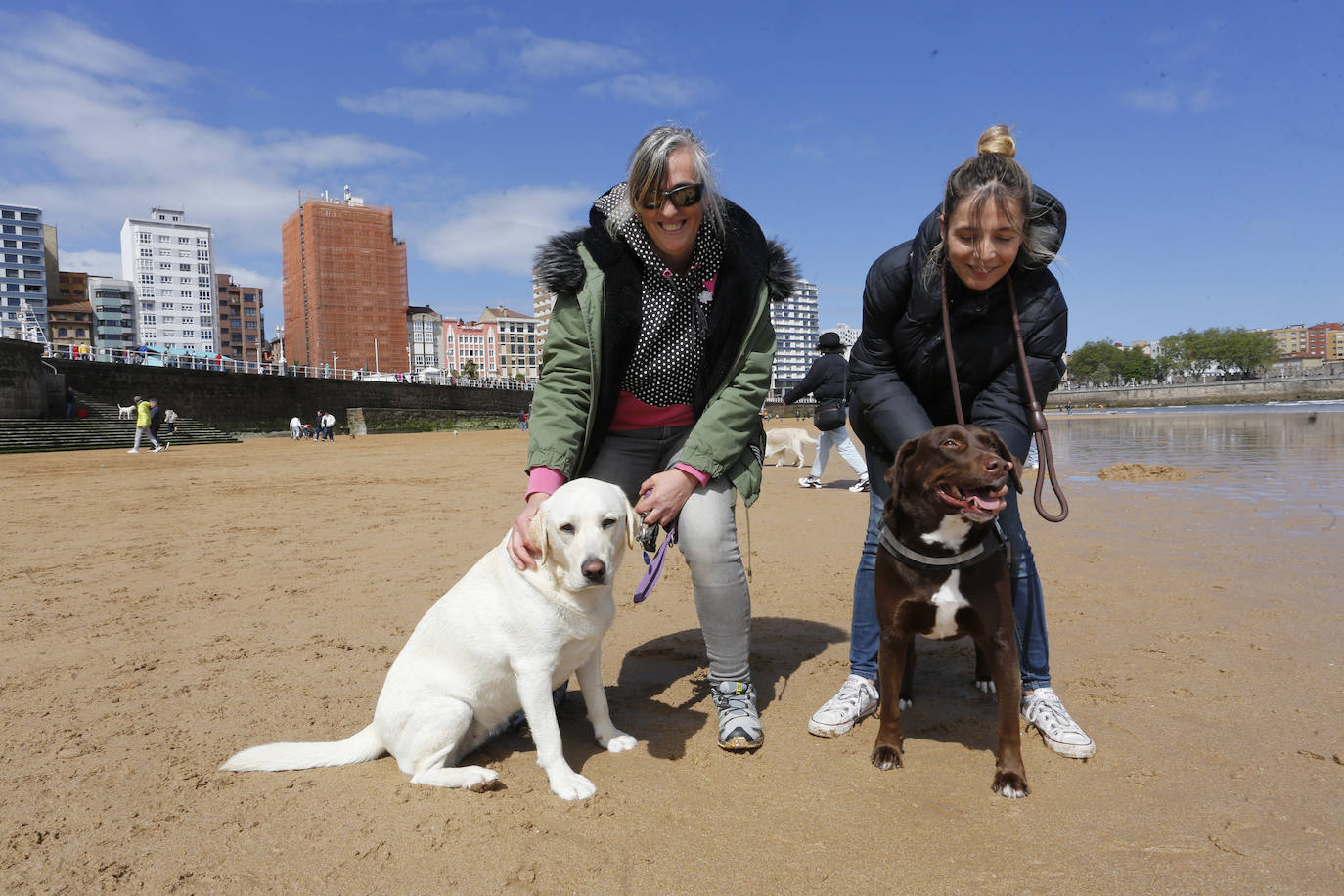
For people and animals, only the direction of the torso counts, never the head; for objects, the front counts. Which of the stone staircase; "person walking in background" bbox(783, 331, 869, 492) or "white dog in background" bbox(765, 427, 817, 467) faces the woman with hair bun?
the stone staircase

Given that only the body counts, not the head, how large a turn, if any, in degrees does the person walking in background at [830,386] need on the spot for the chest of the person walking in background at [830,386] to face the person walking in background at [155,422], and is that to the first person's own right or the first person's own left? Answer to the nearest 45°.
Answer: approximately 45° to the first person's own right

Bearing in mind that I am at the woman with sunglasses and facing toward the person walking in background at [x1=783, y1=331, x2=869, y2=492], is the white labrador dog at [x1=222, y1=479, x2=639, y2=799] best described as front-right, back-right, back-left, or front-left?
back-left

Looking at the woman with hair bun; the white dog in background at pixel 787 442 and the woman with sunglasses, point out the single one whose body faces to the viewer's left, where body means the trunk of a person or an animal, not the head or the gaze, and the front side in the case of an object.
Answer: the white dog in background

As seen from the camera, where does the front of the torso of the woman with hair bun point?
toward the camera

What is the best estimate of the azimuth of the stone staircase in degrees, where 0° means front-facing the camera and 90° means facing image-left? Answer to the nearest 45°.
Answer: approximately 0°

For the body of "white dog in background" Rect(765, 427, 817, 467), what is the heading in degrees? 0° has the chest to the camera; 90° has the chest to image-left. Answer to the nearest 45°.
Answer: approximately 90°

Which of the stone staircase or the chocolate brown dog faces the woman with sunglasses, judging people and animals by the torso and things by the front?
the stone staircase

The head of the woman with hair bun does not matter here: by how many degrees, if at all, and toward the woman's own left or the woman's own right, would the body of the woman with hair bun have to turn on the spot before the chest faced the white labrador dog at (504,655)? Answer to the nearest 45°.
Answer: approximately 45° to the woman's own right

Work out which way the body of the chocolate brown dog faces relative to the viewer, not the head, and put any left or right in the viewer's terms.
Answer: facing the viewer

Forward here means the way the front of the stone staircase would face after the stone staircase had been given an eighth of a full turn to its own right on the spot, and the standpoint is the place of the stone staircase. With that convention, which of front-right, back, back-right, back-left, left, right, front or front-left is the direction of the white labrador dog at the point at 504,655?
front-left

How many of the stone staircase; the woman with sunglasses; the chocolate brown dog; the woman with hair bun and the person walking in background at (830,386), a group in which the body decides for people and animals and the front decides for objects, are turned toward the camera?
4

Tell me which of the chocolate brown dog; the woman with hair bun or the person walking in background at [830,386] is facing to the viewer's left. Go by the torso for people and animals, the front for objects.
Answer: the person walking in background

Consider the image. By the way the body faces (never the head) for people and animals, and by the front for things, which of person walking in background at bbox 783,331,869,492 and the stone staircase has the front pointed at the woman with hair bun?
the stone staircase

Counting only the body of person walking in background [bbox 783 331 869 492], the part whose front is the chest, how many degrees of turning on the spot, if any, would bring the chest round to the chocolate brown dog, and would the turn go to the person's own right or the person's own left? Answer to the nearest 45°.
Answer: approximately 90° to the person's own left
